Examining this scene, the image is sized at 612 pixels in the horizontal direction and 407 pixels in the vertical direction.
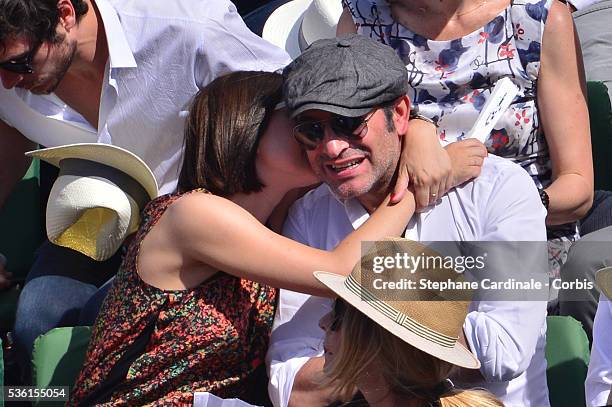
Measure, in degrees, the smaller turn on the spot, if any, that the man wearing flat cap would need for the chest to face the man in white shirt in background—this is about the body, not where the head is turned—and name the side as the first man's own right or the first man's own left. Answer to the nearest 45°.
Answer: approximately 90° to the first man's own right

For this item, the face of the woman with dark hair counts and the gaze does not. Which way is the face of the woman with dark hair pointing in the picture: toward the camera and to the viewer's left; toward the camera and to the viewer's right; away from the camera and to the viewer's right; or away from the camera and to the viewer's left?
away from the camera and to the viewer's right

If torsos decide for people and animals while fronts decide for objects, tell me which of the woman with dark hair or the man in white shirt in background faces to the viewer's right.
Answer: the woman with dark hair

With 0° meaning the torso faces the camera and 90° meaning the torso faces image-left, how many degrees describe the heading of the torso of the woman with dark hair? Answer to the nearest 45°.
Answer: approximately 270°

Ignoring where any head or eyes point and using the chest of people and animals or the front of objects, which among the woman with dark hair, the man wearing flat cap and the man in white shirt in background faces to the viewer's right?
the woman with dark hair

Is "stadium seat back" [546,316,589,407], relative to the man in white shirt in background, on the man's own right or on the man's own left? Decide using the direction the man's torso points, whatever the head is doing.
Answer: on the man's own left

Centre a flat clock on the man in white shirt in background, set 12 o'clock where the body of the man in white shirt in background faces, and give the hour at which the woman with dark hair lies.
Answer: The woman with dark hair is roughly at 10 o'clock from the man in white shirt in background.

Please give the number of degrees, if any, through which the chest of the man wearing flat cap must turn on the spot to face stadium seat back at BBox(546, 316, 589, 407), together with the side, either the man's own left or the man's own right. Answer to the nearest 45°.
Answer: approximately 135° to the man's own left

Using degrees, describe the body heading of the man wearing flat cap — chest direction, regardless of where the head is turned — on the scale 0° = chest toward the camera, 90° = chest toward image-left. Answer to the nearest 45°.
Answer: approximately 45°

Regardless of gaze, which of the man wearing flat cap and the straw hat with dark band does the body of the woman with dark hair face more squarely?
the man wearing flat cap
